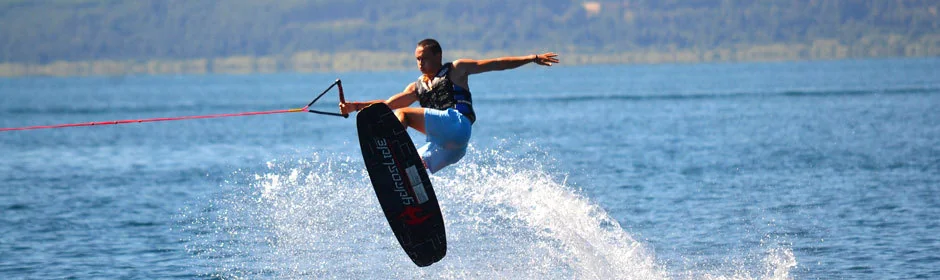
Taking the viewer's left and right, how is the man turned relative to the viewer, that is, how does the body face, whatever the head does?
facing the viewer and to the left of the viewer
